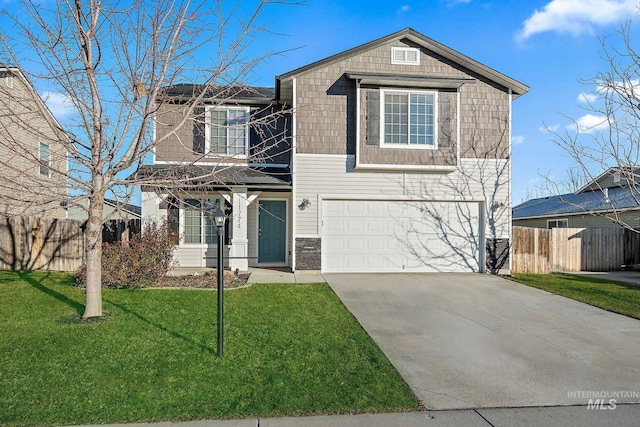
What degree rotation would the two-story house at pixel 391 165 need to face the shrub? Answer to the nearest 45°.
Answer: approximately 45° to its right

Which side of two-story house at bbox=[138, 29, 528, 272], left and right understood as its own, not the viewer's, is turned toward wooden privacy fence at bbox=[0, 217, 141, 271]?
right

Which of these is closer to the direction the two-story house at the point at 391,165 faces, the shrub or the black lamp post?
the black lamp post

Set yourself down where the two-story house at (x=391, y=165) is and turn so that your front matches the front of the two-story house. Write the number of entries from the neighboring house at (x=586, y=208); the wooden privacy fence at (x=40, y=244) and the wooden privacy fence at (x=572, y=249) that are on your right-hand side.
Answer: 1

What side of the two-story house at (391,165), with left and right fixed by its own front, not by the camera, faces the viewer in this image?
front

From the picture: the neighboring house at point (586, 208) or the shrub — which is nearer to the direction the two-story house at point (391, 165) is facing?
the shrub

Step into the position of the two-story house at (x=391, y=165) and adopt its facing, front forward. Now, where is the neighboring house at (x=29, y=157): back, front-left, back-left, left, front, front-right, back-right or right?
front-right

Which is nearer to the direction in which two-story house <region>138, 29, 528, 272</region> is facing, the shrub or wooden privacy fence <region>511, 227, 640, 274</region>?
the shrub
